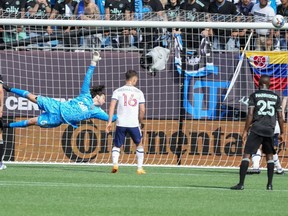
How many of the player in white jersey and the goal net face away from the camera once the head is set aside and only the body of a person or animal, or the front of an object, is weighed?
1

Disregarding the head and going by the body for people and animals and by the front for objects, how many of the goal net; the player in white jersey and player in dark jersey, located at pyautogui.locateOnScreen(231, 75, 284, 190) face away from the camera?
2

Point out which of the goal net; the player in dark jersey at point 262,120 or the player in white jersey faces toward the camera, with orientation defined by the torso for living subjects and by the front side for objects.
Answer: the goal net

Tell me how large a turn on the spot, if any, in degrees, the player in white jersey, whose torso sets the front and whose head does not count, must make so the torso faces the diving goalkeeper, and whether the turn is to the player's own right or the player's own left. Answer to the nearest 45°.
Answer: approximately 45° to the player's own left

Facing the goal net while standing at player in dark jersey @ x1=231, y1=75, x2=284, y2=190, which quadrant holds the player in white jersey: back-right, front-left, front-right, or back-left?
front-left

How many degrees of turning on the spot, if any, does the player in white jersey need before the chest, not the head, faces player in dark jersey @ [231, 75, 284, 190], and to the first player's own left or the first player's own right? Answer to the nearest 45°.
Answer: approximately 135° to the first player's own right

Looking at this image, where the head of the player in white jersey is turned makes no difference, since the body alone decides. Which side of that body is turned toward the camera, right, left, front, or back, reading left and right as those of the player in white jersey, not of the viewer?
back

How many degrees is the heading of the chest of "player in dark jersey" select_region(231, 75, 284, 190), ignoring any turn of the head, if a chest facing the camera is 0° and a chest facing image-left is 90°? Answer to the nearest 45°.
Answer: approximately 180°

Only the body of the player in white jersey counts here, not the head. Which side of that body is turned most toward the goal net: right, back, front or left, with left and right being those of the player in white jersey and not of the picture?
front

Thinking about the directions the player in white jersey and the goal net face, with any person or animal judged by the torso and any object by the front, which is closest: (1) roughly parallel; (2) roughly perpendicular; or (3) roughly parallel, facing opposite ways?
roughly parallel, facing opposite ways

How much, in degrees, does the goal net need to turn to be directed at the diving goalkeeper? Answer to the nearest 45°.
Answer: approximately 45° to its right

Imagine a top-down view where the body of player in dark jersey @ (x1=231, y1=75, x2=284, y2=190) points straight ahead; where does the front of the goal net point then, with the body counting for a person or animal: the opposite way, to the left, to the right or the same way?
the opposite way

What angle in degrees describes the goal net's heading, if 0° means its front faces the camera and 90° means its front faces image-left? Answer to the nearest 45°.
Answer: approximately 0°

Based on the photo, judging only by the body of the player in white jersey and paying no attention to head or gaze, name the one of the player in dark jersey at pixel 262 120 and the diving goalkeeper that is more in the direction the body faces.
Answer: the diving goalkeeper

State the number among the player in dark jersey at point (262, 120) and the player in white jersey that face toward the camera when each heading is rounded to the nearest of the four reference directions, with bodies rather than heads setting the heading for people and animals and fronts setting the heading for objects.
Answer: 0
